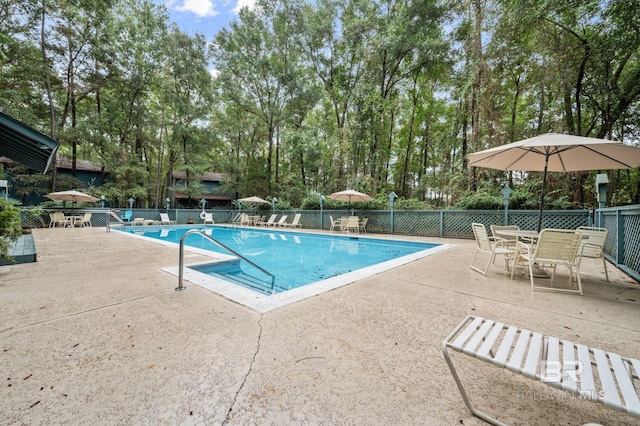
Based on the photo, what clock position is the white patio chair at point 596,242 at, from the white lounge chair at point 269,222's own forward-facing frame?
The white patio chair is roughly at 10 o'clock from the white lounge chair.

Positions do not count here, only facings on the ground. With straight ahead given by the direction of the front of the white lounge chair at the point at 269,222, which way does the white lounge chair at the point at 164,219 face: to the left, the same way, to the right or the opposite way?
to the left

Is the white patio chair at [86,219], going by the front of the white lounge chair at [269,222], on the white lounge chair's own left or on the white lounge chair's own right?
on the white lounge chair's own right

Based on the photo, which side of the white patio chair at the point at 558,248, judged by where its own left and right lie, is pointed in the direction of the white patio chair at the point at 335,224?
front

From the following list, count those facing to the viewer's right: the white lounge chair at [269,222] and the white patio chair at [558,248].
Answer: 0

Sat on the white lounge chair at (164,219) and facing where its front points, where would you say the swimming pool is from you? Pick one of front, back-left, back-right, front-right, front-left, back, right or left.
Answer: front-right

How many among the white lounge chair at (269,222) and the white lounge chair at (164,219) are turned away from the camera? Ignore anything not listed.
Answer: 0

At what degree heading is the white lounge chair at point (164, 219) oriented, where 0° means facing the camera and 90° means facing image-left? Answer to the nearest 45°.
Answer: approximately 315°

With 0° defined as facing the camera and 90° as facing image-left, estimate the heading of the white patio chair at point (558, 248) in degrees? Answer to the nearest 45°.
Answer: approximately 135°

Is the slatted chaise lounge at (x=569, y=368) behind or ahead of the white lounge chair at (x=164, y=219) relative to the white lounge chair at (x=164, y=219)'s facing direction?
ahead

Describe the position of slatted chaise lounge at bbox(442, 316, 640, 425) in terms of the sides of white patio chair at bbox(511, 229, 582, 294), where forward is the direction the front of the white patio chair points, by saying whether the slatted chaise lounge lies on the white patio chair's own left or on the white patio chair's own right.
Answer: on the white patio chair's own left

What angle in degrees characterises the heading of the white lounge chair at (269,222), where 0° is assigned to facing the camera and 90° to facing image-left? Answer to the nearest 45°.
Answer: approximately 45°

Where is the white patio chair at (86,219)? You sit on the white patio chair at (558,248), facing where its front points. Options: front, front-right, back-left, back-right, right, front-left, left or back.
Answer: front-left

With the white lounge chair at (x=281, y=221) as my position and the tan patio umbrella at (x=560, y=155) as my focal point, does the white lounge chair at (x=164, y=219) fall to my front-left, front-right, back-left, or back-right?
back-right
